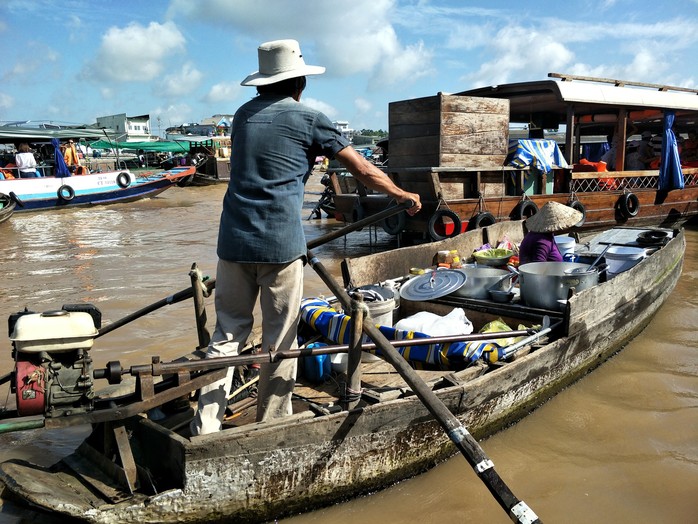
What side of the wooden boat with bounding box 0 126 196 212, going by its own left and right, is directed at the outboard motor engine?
right

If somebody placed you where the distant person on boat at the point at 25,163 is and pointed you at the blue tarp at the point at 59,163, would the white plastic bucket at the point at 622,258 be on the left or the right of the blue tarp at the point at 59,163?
right

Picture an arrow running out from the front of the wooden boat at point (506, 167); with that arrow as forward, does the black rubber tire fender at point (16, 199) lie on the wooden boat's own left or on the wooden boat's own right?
on the wooden boat's own left

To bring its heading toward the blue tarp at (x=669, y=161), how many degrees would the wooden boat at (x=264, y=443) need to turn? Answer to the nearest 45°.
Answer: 0° — it already faces it

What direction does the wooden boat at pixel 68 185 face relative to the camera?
to the viewer's right
